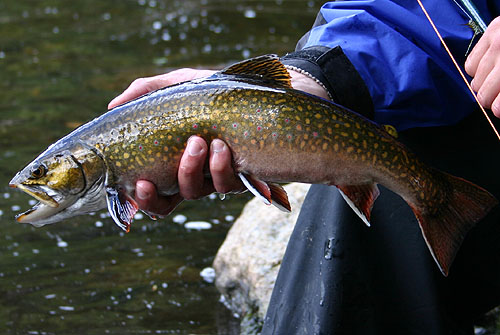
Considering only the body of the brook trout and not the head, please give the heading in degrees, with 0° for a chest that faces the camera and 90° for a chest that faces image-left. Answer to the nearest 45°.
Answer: approximately 90°
